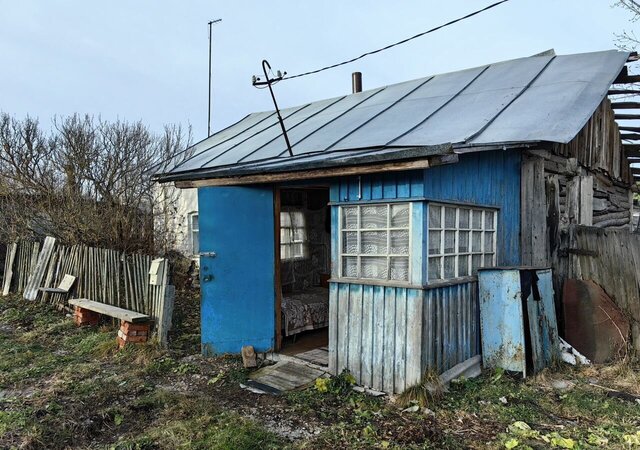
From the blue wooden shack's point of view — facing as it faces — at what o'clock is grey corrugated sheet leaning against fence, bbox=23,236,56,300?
The grey corrugated sheet leaning against fence is roughly at 2 o'clock from the blue wooden shack.

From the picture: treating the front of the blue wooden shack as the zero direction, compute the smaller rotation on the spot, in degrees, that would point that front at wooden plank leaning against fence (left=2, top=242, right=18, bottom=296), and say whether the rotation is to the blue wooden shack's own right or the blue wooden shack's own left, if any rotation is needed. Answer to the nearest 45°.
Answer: approximately 45° to the blue wooden shack's own right

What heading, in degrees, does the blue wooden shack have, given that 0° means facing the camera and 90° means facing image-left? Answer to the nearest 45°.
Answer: approximately 45°

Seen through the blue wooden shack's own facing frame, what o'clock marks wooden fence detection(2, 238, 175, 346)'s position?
The wooden fence is roughly at 2 o'clock from the blue wooden shack.

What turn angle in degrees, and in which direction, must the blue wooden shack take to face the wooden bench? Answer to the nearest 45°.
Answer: approximately 45° to its right

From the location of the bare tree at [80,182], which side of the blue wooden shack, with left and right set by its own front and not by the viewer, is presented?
right

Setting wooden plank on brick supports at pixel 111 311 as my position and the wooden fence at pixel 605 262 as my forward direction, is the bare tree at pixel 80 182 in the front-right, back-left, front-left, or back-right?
back-left
